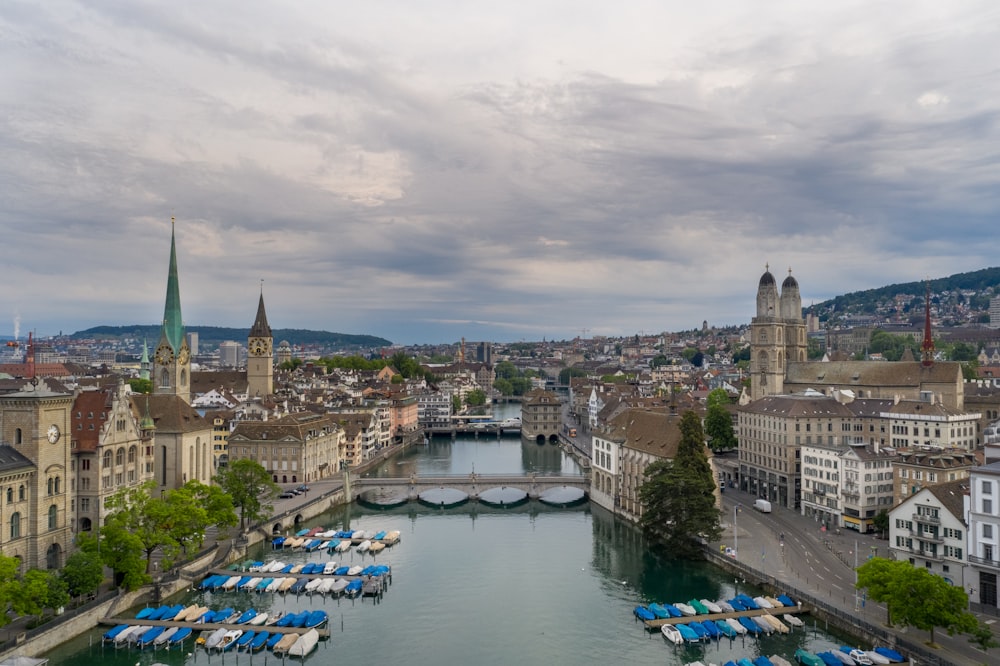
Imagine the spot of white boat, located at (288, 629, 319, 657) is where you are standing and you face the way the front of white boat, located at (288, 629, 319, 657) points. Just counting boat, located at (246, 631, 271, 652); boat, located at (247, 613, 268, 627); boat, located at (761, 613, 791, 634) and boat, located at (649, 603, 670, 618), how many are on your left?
2

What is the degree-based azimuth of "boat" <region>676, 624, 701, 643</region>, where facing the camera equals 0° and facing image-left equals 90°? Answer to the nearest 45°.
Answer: approximately 135°

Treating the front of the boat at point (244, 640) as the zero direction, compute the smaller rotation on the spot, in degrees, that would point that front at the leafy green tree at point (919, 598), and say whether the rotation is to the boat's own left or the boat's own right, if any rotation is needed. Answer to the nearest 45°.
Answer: approximately 90° to the boat's own left

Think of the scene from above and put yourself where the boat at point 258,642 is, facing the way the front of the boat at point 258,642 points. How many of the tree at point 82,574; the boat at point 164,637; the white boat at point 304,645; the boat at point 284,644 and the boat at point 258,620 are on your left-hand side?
2

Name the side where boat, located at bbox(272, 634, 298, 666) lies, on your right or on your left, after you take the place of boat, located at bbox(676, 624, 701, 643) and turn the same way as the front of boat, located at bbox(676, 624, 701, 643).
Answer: on your left

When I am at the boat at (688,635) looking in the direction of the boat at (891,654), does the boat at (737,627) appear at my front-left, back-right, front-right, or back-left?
front-left

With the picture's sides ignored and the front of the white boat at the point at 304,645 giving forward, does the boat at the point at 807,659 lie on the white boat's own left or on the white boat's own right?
on the white boat's own right

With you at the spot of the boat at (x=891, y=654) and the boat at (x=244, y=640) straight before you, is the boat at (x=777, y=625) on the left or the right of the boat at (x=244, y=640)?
right

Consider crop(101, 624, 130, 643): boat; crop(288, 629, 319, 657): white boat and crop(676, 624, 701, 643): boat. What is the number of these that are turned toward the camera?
0

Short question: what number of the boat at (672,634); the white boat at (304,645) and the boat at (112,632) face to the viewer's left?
0

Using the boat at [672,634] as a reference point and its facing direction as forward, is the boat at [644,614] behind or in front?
behind

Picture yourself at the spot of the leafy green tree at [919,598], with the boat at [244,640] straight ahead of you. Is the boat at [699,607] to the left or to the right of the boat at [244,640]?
right
